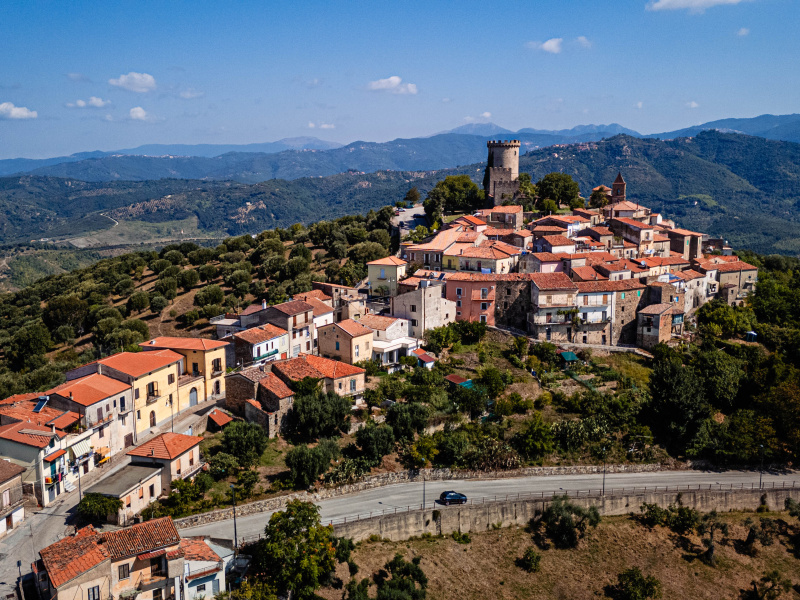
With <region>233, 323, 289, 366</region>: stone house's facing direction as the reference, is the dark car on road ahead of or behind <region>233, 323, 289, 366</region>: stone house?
ahead

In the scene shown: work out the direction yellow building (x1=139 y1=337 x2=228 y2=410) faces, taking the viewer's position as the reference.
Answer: facing the viewer and to the right of the viewer

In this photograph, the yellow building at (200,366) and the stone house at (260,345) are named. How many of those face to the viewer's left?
0

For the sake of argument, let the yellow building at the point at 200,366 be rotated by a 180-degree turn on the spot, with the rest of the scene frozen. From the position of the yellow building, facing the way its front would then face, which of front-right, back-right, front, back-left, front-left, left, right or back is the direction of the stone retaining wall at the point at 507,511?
back

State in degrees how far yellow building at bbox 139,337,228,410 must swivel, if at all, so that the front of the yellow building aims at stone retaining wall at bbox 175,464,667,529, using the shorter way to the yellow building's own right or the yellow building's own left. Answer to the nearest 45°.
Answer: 0° — it already faces it

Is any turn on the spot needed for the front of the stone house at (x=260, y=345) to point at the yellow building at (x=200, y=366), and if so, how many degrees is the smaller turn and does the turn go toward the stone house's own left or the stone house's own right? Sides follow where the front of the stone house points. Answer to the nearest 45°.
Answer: approximately 90° to the stone house's own right

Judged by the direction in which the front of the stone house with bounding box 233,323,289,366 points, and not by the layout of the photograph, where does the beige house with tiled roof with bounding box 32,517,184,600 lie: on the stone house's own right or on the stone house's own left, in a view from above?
on the stone house's own right

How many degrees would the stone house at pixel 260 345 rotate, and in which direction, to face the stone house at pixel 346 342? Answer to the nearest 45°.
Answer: approximately 45° to its left

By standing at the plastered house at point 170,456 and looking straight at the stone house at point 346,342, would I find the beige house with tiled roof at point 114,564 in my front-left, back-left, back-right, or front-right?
back-right

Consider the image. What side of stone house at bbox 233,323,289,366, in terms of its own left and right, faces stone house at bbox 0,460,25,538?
right
